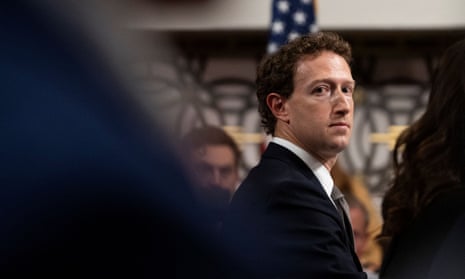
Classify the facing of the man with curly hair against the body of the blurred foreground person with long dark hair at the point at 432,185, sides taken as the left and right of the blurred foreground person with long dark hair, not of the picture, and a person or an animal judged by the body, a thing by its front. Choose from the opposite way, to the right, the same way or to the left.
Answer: to the right

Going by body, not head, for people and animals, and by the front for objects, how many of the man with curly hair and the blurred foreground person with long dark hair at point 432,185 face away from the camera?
1

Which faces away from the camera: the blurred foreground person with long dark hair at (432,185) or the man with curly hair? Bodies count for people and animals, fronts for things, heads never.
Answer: the blurred foreground person with long dark hair

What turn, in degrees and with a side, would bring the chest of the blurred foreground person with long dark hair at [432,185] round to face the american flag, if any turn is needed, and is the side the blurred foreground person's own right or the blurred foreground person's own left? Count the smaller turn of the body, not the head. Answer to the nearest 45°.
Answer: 0° — they already face it

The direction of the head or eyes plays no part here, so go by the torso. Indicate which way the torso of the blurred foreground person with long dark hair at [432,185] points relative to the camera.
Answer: away from the camera

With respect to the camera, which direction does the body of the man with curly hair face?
to the viewer's right

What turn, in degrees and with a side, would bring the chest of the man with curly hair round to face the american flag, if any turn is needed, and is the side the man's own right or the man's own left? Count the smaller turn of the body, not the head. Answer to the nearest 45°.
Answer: approximately 90° to the man's own left
